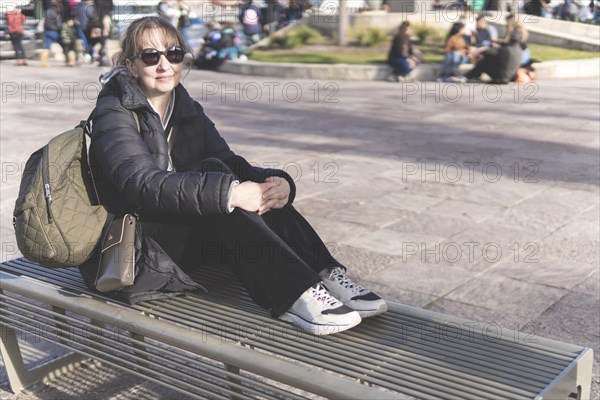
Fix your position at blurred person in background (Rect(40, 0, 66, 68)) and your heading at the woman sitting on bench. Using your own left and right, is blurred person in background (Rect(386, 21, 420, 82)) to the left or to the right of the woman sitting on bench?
left

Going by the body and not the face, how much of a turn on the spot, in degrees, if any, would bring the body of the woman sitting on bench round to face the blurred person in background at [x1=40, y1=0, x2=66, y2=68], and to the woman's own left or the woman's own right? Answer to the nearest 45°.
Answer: approximately 135° to the woman's own left

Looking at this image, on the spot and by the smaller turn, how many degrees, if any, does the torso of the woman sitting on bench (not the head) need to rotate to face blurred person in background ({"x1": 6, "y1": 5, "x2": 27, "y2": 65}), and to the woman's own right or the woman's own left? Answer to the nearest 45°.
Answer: approximately 135° to the woman's own left

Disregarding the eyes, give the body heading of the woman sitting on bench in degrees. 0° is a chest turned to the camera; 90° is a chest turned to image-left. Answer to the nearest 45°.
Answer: approximately 315°

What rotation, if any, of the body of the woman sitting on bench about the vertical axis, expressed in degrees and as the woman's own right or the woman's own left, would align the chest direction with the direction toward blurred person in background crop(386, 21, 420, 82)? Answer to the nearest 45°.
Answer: approximately 135° to the woman's own left

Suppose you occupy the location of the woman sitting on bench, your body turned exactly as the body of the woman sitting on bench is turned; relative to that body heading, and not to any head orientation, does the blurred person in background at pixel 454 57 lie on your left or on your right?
on your left
